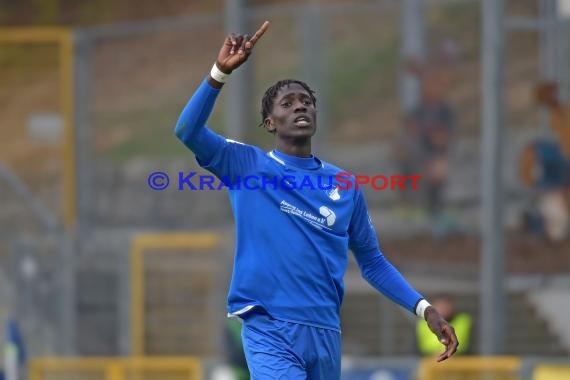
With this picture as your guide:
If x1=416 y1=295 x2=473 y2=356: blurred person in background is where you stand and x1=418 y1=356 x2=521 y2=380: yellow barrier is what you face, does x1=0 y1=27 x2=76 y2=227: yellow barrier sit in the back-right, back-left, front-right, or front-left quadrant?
back-right

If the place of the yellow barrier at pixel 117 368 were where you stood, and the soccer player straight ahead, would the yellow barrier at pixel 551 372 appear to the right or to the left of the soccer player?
left
